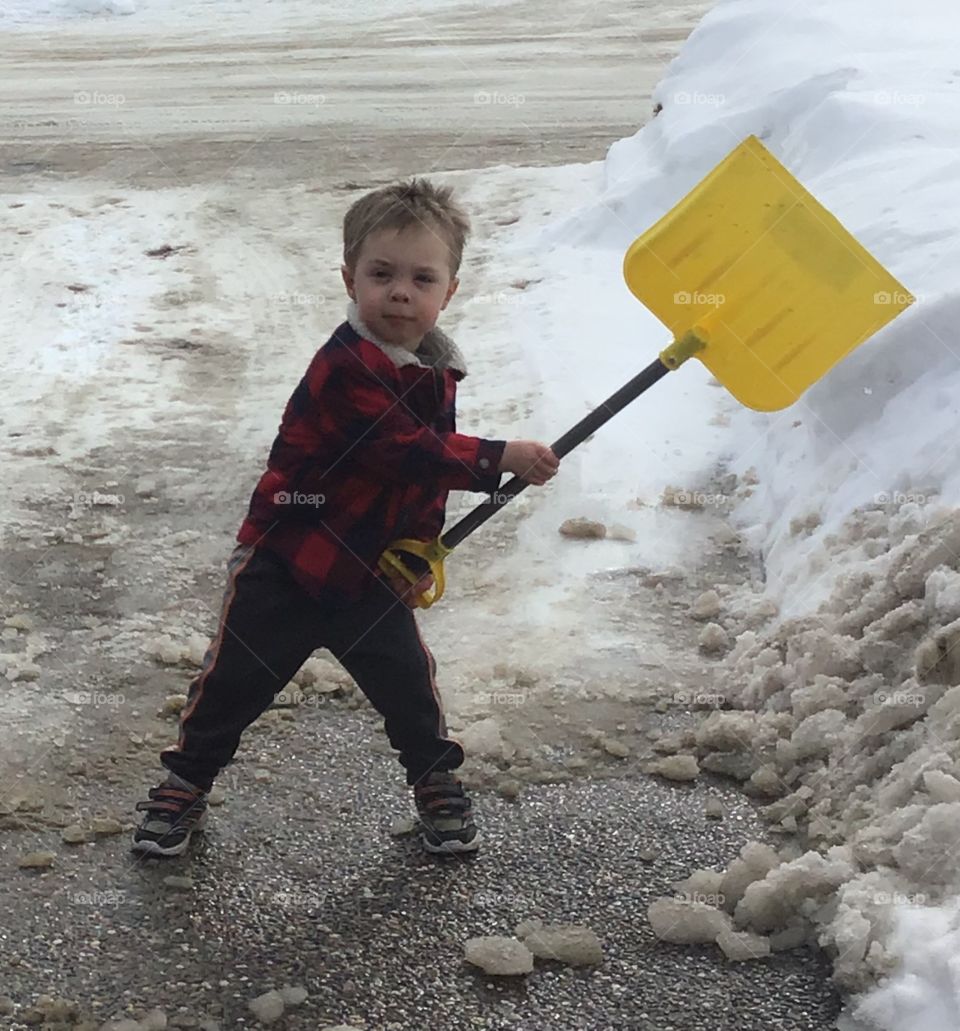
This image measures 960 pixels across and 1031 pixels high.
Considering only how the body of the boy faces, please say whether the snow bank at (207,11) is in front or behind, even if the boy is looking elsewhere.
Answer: behind

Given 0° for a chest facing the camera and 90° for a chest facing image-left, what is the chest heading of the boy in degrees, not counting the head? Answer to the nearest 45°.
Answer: approximately 315°

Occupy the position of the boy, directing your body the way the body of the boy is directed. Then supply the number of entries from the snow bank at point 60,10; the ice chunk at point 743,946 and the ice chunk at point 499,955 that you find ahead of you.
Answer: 2

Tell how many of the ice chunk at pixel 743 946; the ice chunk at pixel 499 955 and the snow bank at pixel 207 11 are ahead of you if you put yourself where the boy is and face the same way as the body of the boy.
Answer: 2

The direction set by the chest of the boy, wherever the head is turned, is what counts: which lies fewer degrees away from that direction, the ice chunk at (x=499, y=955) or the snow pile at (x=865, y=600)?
the ice chunk

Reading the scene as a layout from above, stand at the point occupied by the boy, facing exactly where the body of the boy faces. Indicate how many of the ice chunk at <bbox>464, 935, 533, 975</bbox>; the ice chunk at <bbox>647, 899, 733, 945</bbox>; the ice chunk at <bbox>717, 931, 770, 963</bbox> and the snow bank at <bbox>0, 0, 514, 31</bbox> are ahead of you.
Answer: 3

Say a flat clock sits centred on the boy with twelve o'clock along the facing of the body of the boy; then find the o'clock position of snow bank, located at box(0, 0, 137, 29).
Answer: The snow bank is roughly at 7 o'clock from the boy.

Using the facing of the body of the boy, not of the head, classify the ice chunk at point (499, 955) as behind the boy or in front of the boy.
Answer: in front

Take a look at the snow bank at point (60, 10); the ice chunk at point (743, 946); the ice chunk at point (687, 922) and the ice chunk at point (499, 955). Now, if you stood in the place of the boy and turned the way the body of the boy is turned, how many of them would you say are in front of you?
3

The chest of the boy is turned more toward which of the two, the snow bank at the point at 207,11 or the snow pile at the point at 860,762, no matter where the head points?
the snow pile
